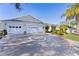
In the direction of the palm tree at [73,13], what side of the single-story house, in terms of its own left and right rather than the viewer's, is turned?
left

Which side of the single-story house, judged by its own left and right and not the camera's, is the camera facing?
front
